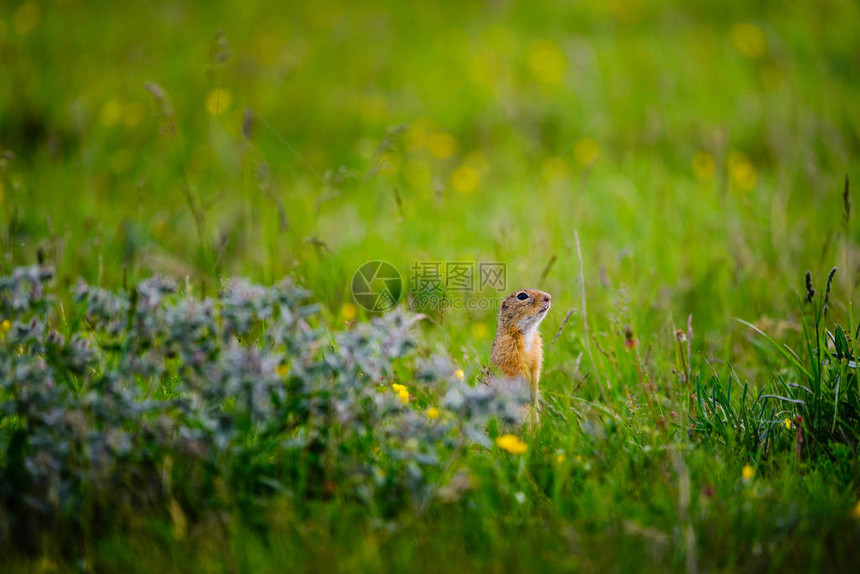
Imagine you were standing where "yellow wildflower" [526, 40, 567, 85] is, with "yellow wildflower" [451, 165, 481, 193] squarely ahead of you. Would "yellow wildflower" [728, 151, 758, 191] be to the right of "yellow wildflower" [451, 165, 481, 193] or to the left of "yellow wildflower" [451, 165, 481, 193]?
left

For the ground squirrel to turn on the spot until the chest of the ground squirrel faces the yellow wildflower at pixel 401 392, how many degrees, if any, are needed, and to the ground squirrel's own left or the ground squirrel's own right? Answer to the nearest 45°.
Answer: approximately 135° to the ground squirrel's own right

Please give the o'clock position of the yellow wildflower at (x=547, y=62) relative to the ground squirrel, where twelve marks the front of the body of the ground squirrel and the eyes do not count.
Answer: The yellow wildflower is roughly at 9 o'clock from the ground squirrel.

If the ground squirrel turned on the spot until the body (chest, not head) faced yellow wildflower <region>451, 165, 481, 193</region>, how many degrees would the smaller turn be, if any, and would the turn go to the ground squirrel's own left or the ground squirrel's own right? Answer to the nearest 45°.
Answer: approximately 90° to the ground squirrel's own left

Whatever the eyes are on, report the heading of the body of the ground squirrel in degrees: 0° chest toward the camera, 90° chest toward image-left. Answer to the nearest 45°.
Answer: approximately 270°

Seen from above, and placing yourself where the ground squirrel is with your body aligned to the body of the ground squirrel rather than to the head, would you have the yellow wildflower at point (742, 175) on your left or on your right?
on your left

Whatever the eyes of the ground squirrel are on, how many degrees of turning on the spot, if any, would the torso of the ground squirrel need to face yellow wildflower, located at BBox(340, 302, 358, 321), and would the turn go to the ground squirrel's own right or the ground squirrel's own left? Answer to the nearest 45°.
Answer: approximately 135° to the ground squirrel's own left

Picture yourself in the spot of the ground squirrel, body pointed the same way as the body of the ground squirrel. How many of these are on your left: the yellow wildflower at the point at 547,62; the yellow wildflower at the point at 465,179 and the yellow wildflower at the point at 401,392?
2
